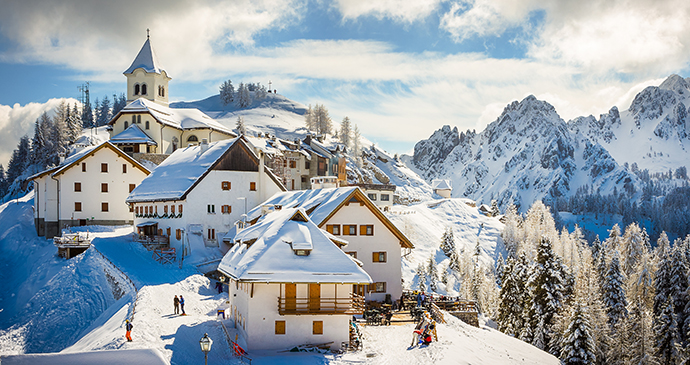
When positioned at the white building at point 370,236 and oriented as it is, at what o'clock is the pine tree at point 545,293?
The pine tree is roughly at 10 o'clock from the white building.

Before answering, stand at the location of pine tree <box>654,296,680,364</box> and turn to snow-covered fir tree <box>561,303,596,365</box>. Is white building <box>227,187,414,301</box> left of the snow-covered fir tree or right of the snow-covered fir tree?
right

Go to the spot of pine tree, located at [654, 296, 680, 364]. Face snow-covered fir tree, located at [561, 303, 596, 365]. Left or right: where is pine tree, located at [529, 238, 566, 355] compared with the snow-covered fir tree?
right

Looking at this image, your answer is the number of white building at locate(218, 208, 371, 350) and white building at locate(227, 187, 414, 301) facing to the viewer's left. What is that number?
0

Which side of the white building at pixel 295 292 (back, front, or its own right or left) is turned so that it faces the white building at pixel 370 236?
back

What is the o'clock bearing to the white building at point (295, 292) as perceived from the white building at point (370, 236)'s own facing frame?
the white building at point (295, 292) is roughly at 2 o'clock from the white building at point (370, 236).

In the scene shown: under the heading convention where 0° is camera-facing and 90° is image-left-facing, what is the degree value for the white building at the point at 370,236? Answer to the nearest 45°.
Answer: approximately 315°

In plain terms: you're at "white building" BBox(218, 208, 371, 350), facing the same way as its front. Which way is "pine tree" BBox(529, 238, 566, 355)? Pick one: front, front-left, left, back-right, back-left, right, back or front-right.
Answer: back-left

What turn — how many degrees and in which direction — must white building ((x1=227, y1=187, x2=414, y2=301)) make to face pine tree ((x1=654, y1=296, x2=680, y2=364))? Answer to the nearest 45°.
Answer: approximately 45° to its left
